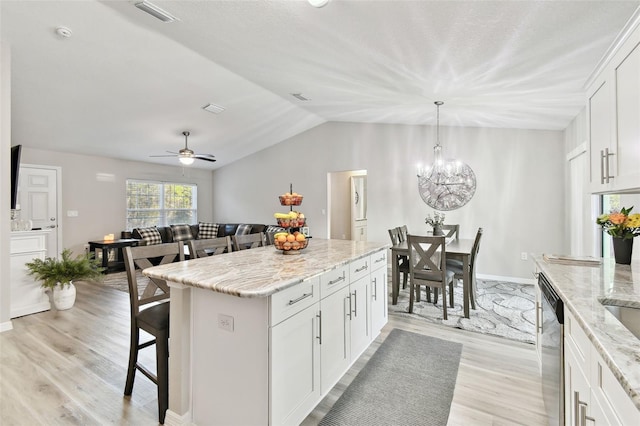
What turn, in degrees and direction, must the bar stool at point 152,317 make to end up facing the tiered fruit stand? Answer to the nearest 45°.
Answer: approximately 45° to its left

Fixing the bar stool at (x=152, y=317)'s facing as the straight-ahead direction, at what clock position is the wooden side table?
The wooden side table is roughly at 7 o'clock from the bar stool.

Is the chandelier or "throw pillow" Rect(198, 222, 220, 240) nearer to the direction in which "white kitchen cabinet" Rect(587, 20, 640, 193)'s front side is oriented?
the throw pillow

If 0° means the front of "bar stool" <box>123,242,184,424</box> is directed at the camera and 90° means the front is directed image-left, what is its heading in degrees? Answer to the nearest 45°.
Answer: approximately 315°

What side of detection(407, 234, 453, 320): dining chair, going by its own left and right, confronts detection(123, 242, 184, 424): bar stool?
back

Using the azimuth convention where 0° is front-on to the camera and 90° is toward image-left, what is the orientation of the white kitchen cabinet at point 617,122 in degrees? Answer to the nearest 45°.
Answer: approximately 90°

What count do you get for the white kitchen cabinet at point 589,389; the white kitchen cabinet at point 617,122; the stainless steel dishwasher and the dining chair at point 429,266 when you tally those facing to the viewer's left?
3

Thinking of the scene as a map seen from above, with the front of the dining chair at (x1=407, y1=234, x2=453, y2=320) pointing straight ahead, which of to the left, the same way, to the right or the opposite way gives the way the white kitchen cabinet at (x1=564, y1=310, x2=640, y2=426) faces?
to the left

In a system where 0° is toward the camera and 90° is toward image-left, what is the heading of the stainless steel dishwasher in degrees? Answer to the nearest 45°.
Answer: approximately 90°

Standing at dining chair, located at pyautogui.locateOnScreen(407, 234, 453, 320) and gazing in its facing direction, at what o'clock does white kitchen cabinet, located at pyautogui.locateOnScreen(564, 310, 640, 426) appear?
The white kitchen cabinet is roughly at 4 o'clock from the dining chair.
